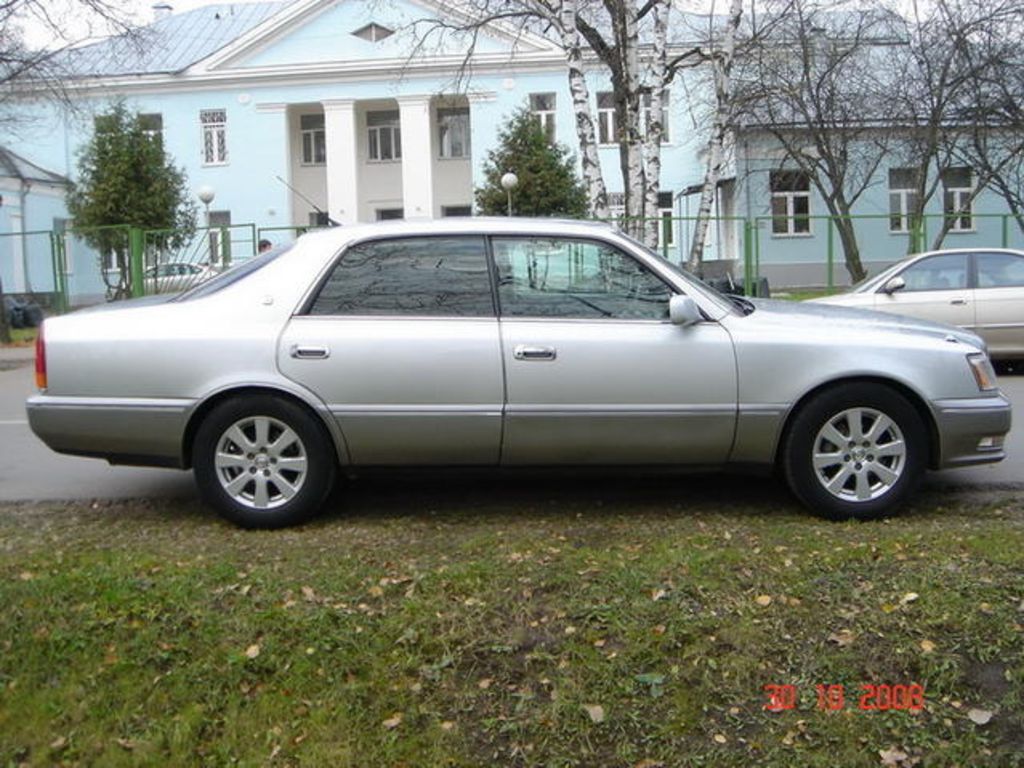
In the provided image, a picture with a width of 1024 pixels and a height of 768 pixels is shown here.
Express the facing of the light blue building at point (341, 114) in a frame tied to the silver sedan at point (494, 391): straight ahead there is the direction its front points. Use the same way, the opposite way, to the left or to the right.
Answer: to the right

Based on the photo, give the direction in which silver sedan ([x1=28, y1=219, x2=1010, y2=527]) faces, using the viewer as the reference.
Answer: facing to the right of the viewer

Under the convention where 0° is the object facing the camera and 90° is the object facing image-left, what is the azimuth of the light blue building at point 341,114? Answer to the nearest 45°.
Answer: approximately 0°

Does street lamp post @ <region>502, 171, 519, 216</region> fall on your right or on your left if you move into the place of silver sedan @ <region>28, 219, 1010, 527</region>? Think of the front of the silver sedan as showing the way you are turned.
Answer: on your left

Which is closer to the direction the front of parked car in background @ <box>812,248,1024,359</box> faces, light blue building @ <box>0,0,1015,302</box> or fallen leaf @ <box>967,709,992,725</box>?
the light blue building

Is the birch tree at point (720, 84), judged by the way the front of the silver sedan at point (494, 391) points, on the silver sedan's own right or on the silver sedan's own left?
on the silver sedan's own left

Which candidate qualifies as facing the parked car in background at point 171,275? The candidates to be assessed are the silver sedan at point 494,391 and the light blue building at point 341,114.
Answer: the light blue building

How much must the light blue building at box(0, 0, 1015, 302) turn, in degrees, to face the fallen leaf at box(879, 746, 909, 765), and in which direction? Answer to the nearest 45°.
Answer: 0° — it already faces it

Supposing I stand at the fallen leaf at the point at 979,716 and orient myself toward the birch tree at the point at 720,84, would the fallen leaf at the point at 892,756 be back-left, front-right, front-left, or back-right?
back-left

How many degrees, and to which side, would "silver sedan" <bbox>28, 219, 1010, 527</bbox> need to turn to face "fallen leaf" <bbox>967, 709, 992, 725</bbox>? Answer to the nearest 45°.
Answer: approximately 45° to its right

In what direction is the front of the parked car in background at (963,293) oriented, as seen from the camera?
facing to the left of the viewer
